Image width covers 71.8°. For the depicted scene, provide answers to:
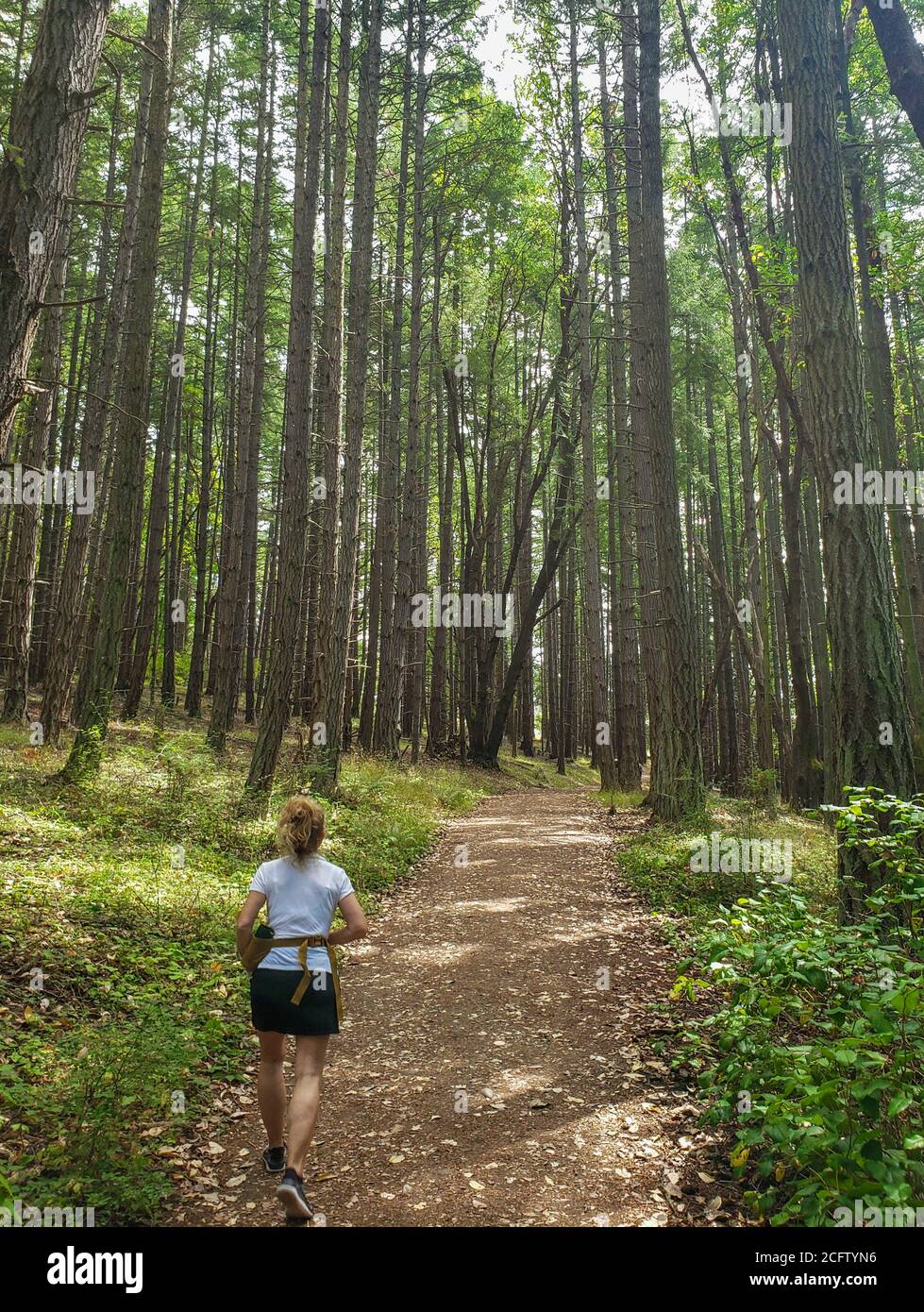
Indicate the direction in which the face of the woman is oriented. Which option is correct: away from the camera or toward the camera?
away from the camera

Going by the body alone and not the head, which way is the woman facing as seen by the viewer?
away from the camera

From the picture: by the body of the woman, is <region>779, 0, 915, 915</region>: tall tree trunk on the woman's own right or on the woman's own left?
on the woman's own right
